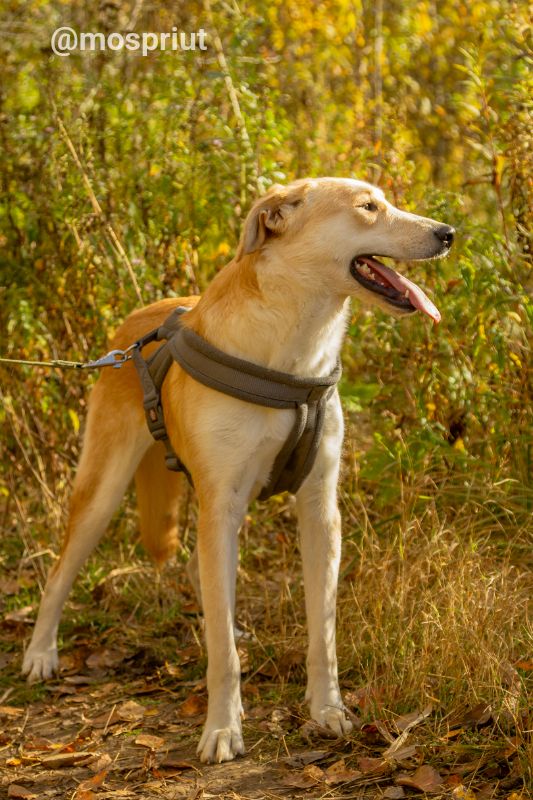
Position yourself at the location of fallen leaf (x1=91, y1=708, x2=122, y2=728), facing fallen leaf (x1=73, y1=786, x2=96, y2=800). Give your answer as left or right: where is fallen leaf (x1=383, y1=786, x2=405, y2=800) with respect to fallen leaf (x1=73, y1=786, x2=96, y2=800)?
left

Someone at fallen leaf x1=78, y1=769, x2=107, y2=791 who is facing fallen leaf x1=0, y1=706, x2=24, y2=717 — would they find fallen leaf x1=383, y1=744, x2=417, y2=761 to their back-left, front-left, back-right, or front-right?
back-right

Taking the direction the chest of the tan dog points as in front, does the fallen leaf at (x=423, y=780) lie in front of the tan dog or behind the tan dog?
in front

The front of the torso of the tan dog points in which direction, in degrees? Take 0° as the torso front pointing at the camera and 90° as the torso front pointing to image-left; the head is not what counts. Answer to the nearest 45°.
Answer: approximately 315°
